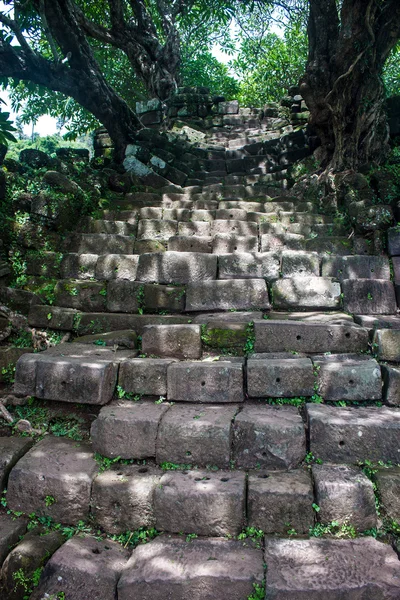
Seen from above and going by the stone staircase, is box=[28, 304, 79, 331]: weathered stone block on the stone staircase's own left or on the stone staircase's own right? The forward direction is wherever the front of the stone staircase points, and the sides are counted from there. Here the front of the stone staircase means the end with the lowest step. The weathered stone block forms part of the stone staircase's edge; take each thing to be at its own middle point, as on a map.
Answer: on the stone staircase's own right

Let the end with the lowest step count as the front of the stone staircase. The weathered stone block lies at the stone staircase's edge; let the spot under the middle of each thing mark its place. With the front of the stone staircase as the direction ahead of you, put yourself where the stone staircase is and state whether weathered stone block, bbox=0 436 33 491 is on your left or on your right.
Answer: on your right

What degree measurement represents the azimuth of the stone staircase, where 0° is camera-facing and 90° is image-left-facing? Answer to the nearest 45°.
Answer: approximately 0°

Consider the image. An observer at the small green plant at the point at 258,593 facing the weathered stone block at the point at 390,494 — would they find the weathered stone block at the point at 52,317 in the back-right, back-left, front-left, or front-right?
back-left
